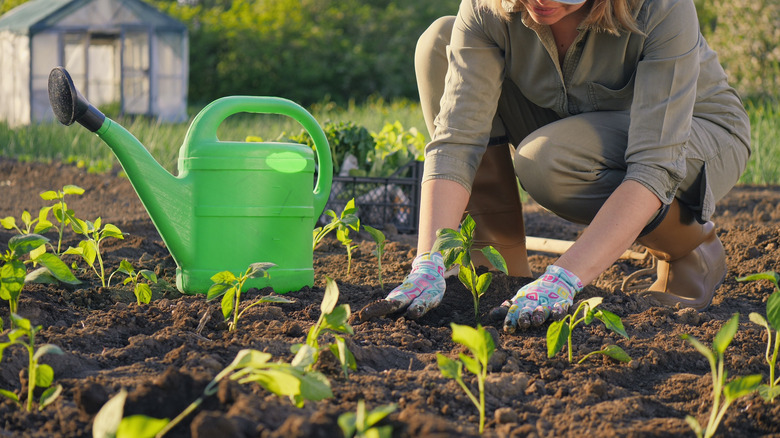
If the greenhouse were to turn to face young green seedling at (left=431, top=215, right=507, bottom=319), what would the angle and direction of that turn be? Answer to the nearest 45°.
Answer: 0° — it already faces it

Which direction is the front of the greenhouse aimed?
toward the camera

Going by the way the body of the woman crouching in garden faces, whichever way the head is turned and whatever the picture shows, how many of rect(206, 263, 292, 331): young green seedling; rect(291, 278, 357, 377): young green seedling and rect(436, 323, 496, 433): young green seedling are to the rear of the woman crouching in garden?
0

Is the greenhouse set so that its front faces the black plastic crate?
yes

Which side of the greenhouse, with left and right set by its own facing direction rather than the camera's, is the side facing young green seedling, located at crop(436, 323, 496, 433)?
front

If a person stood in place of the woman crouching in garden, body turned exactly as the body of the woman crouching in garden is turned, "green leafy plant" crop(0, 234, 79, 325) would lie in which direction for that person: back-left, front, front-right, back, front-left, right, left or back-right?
front

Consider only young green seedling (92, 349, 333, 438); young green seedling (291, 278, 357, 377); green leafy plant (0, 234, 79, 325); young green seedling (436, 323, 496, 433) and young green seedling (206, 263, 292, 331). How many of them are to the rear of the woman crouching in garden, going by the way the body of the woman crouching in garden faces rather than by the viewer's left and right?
0

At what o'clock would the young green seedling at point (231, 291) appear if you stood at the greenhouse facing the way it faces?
The young green seedling is roughly at 12 o'clock from the greenhouse.

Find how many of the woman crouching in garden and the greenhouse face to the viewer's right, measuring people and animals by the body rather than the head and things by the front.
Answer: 0

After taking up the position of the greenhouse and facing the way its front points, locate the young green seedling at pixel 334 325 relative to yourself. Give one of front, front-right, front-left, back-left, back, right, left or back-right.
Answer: front

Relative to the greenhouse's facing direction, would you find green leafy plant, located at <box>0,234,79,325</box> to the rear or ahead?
ahead

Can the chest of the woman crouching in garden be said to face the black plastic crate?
no

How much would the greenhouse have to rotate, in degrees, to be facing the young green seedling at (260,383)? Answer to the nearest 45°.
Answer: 0° — it already faces it

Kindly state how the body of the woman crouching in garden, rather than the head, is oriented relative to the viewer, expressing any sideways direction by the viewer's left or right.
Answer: facing the viewer and to the left of the viewer

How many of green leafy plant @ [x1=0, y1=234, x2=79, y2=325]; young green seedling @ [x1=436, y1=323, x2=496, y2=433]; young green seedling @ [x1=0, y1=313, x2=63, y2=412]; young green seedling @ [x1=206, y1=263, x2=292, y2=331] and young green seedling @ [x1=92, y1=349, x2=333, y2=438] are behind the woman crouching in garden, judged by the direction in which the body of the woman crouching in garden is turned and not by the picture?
0

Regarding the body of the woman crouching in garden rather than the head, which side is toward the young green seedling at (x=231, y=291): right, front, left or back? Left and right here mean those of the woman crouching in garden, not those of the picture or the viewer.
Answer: front

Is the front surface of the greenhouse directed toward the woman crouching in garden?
yes
